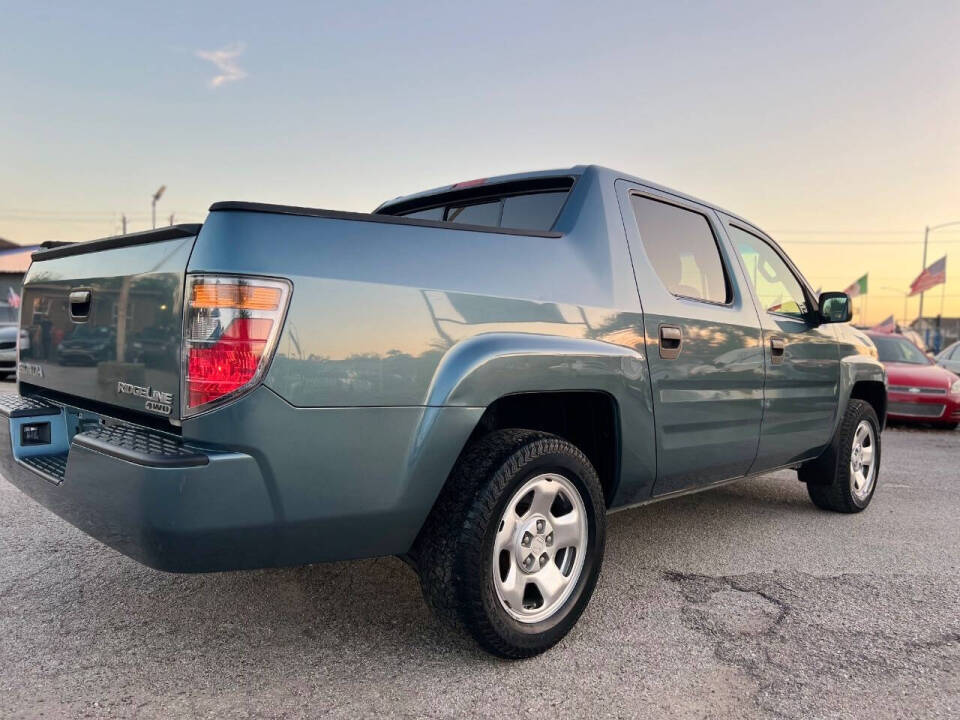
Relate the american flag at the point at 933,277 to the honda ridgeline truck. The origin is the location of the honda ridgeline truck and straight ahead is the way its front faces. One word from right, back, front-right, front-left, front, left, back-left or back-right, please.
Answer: front

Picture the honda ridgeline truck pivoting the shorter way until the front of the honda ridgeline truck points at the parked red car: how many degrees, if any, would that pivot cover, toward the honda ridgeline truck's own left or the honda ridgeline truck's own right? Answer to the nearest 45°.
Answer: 0° — it already faces it

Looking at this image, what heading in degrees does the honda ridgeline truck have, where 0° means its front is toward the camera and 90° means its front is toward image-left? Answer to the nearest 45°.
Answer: approximately 225°
